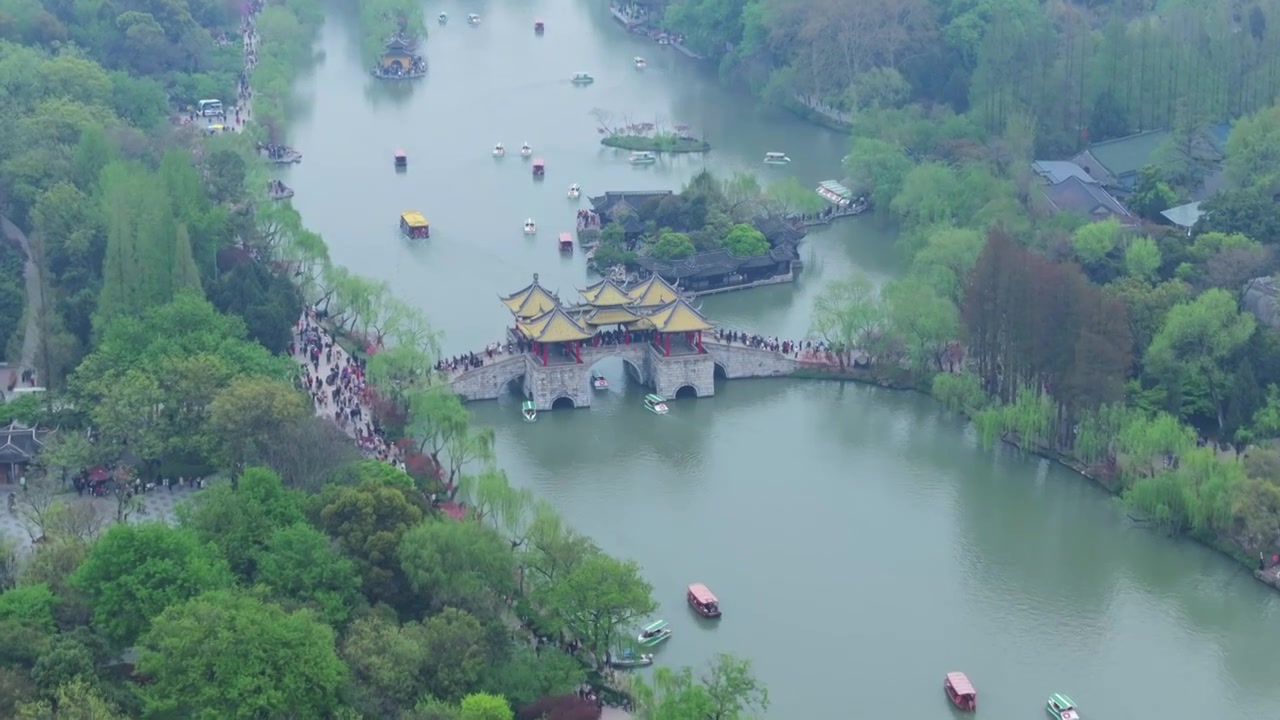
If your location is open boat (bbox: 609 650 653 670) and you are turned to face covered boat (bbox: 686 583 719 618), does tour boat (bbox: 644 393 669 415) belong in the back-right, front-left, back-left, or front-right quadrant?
front-left

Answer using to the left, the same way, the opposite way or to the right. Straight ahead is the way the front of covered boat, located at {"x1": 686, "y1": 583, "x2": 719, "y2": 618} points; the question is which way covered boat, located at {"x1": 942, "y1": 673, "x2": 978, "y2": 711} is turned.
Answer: the same way
